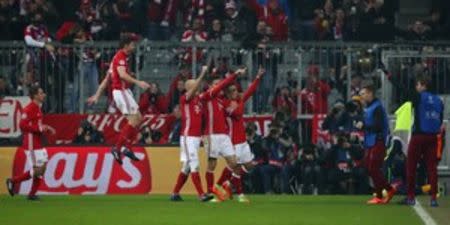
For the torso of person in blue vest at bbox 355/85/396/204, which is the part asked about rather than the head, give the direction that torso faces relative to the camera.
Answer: to the viewer's left

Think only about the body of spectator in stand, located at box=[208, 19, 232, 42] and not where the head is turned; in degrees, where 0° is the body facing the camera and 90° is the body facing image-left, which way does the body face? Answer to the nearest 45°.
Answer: approximately 0°

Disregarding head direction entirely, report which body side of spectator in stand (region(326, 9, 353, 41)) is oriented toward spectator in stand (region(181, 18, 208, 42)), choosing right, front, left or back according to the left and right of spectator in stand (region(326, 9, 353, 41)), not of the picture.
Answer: right

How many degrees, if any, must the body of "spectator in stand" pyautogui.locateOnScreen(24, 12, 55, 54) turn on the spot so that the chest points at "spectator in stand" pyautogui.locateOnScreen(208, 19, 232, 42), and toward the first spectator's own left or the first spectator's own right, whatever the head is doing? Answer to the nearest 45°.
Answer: approximately 45° to the first spectator's own left

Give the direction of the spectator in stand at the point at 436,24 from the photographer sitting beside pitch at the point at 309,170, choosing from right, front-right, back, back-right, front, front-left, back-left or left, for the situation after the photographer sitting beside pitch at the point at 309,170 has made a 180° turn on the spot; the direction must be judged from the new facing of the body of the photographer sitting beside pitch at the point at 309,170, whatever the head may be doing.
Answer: front-right

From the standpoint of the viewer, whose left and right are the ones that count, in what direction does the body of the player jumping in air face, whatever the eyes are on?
facing to the right of the viewer

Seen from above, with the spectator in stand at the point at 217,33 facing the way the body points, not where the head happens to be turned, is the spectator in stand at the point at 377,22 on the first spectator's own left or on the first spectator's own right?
on the first spectator's own left

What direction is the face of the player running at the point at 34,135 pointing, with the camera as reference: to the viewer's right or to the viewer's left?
to the viewer's right

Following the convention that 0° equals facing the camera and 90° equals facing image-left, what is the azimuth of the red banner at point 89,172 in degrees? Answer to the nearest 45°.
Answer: approximately 0°

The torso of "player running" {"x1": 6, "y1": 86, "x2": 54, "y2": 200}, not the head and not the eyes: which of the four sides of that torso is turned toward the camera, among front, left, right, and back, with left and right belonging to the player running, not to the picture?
right
